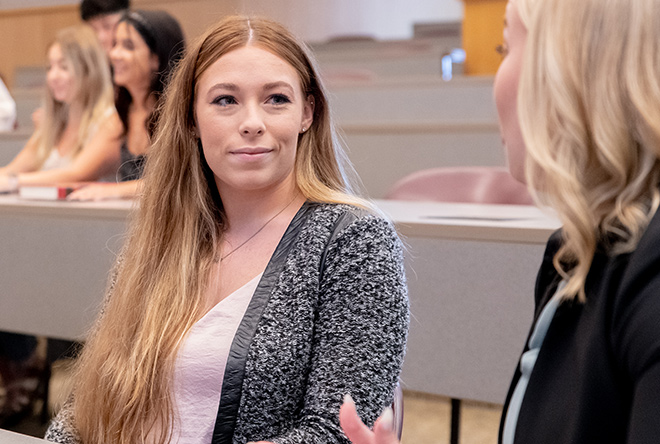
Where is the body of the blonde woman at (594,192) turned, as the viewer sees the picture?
to the viewer's left

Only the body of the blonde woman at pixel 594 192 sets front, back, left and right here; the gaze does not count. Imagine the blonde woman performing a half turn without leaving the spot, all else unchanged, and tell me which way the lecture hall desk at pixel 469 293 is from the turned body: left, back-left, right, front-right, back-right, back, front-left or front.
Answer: left

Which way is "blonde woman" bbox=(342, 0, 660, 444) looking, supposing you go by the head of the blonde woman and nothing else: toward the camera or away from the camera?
away from the camera

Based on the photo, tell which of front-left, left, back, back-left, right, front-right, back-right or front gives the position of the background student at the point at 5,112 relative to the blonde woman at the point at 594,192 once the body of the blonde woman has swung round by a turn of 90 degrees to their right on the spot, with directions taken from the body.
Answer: front-left

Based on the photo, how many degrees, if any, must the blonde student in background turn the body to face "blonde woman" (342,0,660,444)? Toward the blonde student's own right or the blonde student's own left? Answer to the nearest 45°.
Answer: approximately 45° to the blonde student's own left

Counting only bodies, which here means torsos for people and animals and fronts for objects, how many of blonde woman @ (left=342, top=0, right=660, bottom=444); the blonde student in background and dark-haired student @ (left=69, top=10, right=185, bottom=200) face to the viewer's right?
0

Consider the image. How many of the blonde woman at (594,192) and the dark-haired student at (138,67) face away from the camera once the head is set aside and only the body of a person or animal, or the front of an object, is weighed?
0

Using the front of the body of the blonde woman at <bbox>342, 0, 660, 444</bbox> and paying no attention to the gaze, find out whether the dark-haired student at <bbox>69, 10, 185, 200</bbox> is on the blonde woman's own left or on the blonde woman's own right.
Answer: on the blonde woman's own right

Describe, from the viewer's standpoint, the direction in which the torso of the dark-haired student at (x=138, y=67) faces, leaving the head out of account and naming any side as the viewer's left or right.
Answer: facing the viewer and to the left of the viewer

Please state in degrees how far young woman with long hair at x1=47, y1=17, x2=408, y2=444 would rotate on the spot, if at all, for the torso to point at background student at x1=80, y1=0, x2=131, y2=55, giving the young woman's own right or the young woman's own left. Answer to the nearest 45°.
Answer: approximately 135° to the young woman's own right

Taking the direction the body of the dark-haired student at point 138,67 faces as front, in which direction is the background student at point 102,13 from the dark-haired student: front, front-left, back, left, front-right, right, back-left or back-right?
back-right

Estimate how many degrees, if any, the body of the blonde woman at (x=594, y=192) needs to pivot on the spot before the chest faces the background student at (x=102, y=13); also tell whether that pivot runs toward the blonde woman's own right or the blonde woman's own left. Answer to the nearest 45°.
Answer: approximately 45° to the blonde woman's own right

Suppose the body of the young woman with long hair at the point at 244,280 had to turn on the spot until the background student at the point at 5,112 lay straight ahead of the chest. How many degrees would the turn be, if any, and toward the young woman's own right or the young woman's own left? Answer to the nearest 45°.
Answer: approximately 135° to the young woman's own right
